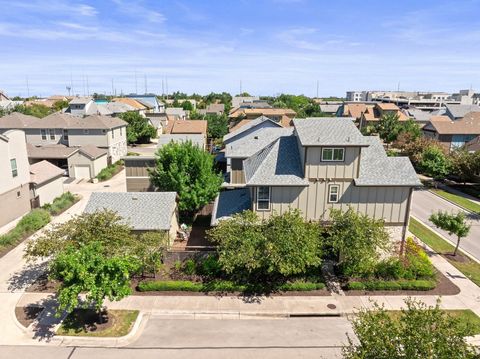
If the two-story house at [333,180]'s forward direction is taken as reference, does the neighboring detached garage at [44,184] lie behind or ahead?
behind

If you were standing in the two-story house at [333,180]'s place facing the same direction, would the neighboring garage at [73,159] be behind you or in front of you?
behind

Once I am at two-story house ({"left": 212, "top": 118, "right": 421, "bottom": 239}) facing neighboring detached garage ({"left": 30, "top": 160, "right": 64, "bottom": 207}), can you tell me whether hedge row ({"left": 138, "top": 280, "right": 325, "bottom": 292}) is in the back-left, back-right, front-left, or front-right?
front-left

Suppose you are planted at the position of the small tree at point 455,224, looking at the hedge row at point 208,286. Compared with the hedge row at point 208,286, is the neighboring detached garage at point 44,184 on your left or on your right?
right

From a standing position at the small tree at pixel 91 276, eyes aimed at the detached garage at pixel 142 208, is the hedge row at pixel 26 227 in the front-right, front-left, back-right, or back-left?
front-left

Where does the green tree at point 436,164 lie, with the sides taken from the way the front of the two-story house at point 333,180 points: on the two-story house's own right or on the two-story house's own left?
on the two-story house's own left
